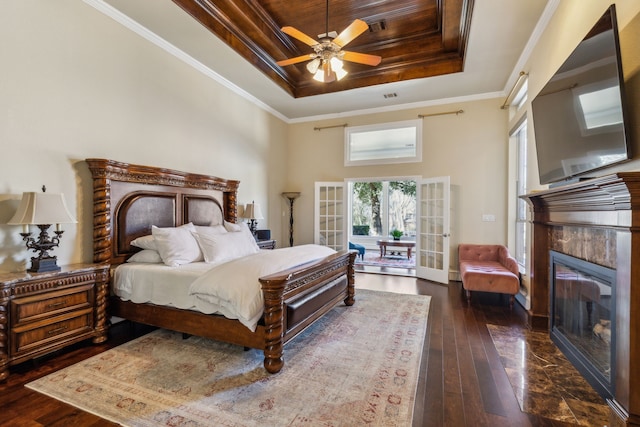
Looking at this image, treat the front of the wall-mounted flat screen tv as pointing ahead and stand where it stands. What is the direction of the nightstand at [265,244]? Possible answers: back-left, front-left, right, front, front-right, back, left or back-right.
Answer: front-right

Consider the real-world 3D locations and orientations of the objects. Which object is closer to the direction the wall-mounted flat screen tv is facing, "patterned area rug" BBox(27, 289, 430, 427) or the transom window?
the patterned area rug

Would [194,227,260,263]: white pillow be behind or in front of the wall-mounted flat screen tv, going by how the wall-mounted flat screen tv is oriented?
in front

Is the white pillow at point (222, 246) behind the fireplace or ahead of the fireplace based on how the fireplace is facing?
ahead

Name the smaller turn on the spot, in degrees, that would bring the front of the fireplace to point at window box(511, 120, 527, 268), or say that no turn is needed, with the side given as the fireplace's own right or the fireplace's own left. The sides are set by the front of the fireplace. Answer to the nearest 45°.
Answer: approximately 135° to the fireplace's own right

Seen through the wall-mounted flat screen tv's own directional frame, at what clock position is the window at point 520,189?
The window is roughly at 4 o'clock from the wall-mounted flat screen tv.

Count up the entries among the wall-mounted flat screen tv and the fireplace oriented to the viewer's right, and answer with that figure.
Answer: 0

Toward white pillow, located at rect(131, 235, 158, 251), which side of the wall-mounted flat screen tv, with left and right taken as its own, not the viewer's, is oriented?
front

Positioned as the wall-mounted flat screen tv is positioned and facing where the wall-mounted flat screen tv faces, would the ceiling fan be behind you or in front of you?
in front

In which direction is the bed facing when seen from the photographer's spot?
facing the viewer and to the right of the viewer

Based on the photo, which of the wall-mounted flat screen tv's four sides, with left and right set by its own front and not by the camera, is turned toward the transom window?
right

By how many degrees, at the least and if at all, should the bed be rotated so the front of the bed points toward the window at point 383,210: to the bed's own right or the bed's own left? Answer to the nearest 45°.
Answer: approximately 90° to the bed's own left

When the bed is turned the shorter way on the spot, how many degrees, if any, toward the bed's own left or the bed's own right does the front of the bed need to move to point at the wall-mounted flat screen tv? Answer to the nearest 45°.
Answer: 0° — it already faces it

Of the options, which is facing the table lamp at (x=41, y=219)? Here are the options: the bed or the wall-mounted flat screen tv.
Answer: the wall-mounted flat screen tv

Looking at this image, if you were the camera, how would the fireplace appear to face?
facing the viewer and to the left of the viewer
